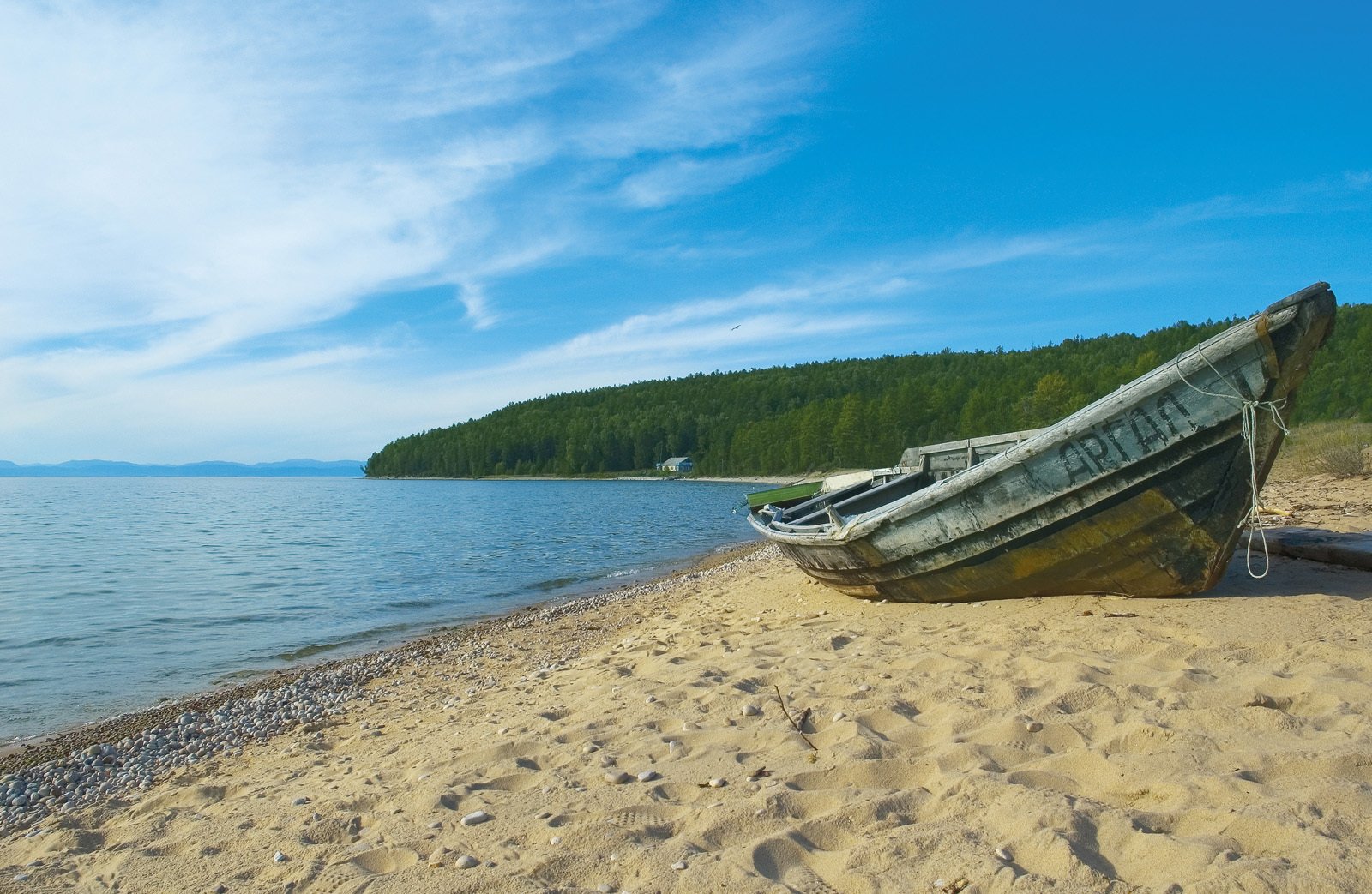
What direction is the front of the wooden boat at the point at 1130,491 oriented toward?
to the viewer's right

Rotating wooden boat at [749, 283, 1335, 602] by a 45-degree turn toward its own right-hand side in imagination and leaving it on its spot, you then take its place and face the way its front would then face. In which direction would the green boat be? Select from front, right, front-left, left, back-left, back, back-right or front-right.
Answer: back
